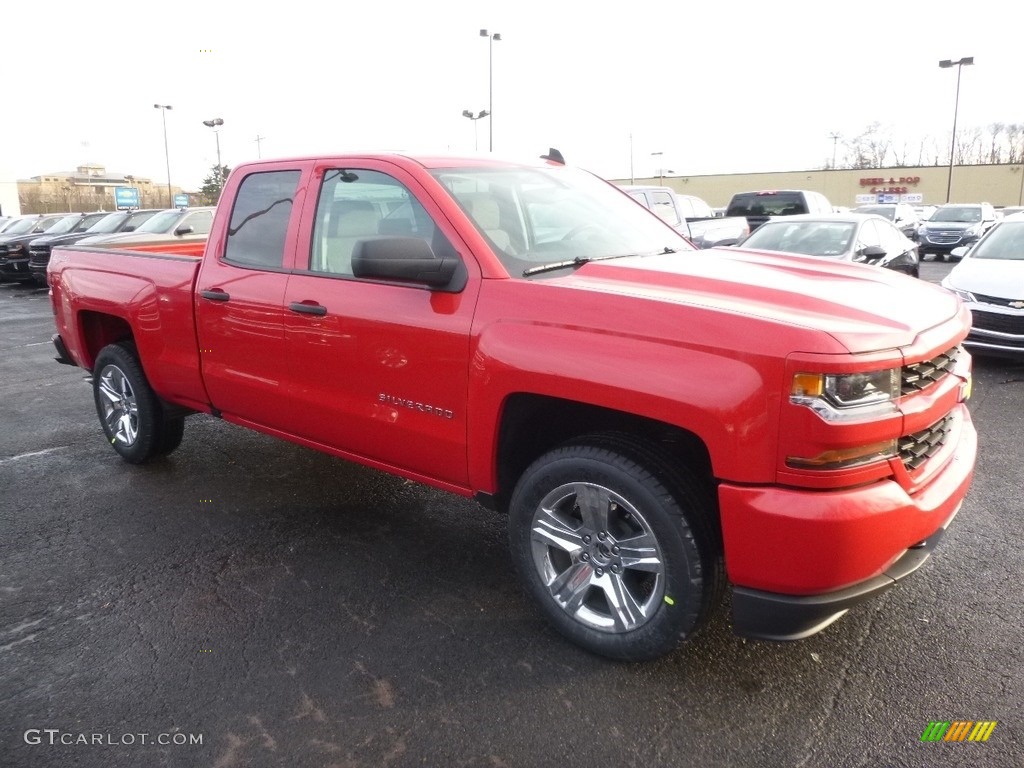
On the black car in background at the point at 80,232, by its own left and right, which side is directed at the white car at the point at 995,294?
left

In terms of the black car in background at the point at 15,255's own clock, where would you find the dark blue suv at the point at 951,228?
The dark blue suv is roughly at 8 o'clock from the black car in background.

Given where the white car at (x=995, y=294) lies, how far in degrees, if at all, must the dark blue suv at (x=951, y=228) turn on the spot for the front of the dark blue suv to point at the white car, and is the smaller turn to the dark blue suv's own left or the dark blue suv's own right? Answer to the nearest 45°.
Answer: approximately 45° to the dark blue suv's own left

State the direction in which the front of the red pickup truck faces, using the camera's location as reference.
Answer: facing the viewer and to the right of the viewer

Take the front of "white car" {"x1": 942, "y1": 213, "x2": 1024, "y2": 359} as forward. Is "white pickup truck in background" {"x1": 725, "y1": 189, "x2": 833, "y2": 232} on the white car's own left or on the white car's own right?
on the white car's own right

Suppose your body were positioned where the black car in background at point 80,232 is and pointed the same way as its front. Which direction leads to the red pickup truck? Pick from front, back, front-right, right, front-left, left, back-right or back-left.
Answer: front-left

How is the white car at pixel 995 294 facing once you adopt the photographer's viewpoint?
facing the viewer and to the left of the viewer

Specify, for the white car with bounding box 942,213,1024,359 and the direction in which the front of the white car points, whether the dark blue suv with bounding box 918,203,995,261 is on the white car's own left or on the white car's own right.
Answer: on the white car's own right

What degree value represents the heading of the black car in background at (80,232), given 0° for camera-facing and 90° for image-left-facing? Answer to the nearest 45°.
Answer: approximately 45°

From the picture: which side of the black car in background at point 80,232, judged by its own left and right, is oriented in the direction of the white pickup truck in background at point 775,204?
left

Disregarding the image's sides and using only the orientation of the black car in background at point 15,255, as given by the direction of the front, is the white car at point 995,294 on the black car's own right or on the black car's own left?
on the black car's own left

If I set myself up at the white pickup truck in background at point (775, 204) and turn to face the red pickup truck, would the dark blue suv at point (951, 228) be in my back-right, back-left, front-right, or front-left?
back-left
